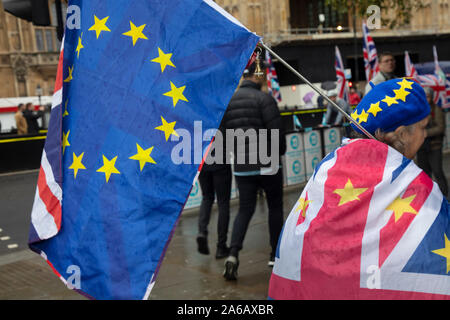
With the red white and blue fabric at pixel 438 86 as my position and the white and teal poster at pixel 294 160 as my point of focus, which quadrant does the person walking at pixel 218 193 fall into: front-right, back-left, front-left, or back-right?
front-left

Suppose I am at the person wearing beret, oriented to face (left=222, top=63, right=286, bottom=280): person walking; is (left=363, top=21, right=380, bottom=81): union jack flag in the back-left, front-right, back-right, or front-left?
front-right

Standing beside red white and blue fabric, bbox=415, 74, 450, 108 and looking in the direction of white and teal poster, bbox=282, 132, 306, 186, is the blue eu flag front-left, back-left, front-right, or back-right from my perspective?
front-left

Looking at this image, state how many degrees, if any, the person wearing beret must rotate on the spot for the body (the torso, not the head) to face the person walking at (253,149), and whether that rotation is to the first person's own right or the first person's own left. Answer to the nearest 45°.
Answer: approximately 45° to the first person's own left

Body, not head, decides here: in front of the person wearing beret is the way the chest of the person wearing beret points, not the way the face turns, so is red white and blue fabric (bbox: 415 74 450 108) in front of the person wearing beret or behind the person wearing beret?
in front

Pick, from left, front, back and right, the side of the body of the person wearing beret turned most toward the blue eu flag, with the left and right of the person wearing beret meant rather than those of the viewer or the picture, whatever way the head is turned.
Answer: left

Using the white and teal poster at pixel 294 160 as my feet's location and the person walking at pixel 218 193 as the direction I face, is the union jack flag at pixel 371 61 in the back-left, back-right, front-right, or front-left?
back-left

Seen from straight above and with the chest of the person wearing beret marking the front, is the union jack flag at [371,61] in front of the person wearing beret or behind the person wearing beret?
in front

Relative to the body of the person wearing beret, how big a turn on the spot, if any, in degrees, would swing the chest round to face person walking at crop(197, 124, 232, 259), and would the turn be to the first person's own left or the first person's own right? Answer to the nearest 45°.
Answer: approximately 45° to the first person's own left
